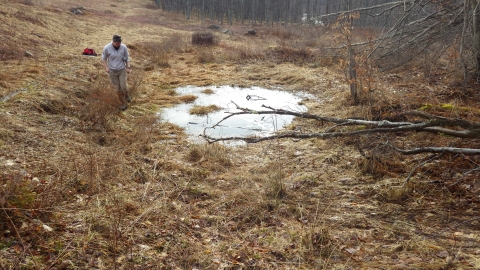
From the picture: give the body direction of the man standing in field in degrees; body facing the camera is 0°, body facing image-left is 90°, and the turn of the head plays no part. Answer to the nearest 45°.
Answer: approximately 0°

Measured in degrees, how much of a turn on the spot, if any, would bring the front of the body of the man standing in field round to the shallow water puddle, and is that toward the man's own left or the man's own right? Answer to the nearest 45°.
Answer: approximately 90° to the man's own left

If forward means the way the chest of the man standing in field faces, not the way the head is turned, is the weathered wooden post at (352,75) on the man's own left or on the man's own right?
on the man's own left
